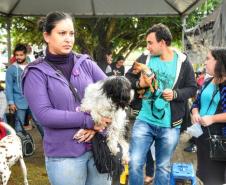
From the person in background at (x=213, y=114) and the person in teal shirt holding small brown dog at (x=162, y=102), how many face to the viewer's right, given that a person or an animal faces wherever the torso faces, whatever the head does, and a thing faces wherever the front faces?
0

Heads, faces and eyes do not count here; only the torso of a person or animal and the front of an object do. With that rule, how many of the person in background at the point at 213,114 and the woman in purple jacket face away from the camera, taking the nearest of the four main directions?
0

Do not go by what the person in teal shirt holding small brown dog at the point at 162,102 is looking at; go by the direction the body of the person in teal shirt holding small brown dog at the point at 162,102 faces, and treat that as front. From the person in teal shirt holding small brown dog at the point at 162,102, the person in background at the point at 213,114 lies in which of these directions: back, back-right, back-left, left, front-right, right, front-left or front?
left

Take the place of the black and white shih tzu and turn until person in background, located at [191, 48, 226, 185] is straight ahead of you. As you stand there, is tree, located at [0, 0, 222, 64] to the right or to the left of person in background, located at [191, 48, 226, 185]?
left

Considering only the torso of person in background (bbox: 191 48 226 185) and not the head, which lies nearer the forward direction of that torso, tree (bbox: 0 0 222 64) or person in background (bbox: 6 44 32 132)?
the person in background

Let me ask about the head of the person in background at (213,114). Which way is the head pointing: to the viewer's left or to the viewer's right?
to the viewer's left

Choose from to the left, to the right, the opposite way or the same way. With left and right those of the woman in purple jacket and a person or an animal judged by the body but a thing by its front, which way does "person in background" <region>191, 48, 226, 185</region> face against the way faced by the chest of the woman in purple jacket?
to the right

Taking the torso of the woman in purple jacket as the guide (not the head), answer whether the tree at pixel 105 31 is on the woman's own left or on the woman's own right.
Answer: on the woman's own left

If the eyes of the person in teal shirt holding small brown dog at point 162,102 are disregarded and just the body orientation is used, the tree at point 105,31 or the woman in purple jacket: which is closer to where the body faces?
the woman in purple jacket

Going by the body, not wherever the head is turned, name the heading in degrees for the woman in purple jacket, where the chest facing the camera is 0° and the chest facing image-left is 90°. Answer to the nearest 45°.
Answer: approximately 315°

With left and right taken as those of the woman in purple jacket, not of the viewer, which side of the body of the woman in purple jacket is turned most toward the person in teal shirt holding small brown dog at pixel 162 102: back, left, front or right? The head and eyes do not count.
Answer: left
